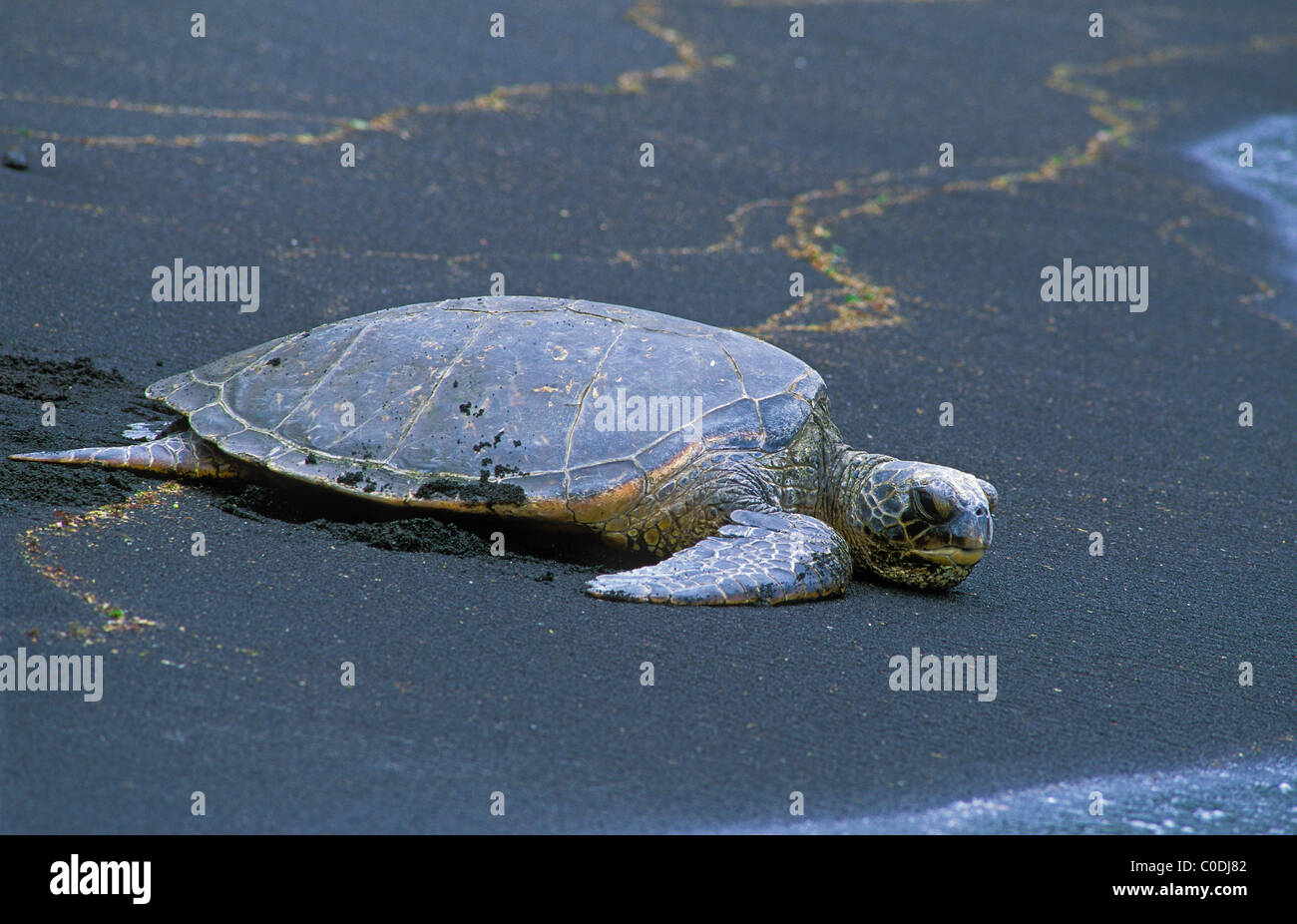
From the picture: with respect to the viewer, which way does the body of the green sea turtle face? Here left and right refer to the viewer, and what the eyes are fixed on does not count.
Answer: facing the viewer and to the right of the viewer
